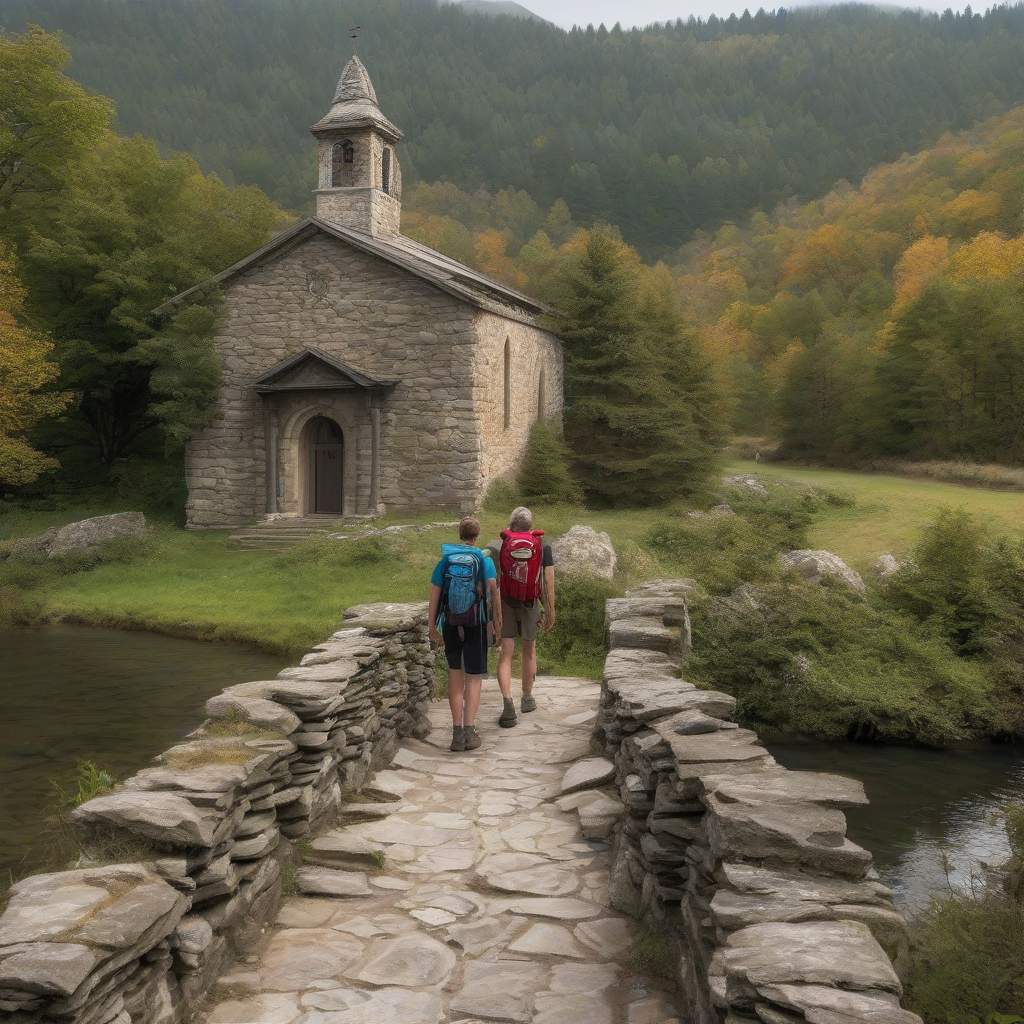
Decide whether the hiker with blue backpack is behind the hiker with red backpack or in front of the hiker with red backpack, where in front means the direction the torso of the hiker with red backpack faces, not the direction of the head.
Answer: behind

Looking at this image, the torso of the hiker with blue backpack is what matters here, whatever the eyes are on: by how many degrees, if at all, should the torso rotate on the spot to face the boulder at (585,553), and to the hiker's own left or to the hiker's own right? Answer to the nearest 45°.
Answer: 0° — they already face it

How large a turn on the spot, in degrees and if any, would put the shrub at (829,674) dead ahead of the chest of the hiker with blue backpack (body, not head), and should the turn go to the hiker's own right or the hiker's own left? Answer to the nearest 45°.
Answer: approximately 45° to the hiker's own right

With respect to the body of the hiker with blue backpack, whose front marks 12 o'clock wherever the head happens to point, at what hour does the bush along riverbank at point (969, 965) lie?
The bush along riverbank is roughly at 5 o'clock from the hiker with blue backpack.

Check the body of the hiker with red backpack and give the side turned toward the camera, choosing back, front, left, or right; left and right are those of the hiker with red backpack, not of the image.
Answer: back

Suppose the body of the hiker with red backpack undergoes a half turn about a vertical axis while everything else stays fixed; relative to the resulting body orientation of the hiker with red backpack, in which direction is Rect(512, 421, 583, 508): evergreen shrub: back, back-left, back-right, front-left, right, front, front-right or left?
back

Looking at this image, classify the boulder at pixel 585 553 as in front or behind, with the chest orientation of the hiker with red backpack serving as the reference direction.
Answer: in front

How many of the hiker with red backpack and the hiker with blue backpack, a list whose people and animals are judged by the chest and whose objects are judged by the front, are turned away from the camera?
2

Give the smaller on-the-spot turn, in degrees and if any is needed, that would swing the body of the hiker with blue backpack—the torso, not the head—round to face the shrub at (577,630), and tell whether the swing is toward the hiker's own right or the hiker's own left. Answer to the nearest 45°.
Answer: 0° — they already face it

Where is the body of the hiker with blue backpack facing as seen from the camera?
away from the camera

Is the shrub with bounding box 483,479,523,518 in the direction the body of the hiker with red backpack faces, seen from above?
yes

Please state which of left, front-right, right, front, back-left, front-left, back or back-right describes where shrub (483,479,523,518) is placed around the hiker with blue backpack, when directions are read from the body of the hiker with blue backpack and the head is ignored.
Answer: front

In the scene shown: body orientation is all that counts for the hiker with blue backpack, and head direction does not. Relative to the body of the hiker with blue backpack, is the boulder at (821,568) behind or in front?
in front

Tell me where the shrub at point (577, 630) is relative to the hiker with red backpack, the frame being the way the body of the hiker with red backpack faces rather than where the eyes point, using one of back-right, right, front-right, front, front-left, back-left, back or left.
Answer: front
